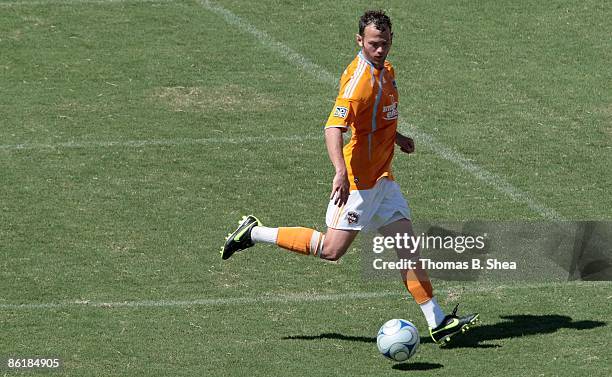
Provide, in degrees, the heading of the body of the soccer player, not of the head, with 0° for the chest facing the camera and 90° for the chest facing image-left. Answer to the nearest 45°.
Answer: approximately 315°

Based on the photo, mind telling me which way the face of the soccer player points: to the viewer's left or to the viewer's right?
to the viewer's right
